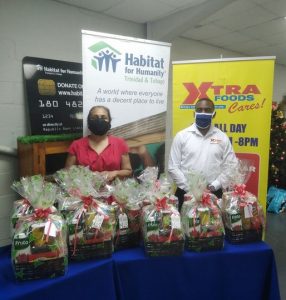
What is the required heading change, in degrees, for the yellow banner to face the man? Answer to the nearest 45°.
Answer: approximately 45° to its right

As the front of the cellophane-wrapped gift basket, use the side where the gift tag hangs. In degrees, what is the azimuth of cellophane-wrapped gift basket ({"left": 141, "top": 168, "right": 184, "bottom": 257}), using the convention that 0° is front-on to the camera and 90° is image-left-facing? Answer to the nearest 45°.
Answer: approximately 0°

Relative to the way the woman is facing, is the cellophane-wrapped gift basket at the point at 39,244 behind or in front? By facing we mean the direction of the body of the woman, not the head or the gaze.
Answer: in front

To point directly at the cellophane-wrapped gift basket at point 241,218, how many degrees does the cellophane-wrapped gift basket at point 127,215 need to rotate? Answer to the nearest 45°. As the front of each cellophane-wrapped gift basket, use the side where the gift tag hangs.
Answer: approximately 90° to its left

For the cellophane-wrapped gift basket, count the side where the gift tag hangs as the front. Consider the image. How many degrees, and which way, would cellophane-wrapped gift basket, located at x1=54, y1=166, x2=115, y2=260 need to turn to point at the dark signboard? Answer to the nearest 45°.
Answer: approximately 180°

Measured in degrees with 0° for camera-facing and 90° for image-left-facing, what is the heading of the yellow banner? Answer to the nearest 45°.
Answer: approximately 0°

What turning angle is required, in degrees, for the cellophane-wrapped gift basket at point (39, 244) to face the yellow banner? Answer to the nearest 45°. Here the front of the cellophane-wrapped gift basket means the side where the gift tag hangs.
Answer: approximately 135° to its left

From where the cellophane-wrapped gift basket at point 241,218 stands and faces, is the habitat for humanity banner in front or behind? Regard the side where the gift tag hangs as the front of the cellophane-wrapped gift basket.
behind
